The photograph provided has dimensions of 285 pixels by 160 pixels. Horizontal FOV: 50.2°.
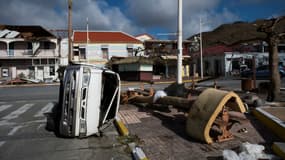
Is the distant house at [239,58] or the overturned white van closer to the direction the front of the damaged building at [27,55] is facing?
the overturned white van

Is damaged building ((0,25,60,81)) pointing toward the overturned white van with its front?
yes

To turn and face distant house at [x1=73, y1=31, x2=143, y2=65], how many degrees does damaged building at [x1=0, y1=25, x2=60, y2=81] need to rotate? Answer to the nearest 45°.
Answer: approximately 90° to its left

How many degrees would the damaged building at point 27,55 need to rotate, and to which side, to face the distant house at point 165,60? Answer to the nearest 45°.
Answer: approximately 90° to its left

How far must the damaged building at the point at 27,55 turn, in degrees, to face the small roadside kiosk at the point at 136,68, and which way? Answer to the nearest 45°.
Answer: approximately 45° to its left

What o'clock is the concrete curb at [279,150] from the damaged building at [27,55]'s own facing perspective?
The concrete curb is roughly at 12 o'clock from the damaged building.

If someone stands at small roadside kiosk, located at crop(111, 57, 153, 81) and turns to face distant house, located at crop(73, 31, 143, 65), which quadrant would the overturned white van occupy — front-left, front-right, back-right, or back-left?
back-left

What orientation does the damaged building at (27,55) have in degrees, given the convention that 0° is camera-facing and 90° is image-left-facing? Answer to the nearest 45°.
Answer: approximately 0°
